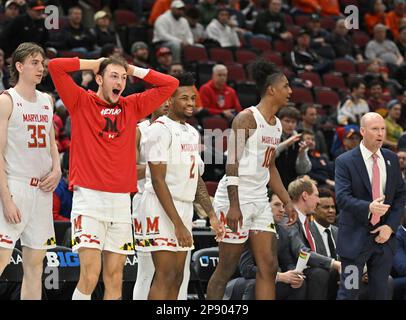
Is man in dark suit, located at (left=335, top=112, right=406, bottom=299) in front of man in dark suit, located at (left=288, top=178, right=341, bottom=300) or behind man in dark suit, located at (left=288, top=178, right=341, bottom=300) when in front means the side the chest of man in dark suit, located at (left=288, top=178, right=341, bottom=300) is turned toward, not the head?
in front

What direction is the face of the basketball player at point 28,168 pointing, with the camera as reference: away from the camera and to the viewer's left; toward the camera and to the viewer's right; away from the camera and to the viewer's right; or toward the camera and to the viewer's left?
toward the camera and to the viewer's right

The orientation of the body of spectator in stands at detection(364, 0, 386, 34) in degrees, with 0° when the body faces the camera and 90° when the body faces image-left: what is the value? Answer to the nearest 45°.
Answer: approximately 315°

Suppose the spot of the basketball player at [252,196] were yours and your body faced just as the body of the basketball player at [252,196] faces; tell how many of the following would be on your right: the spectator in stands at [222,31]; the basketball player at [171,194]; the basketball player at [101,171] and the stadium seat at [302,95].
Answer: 2

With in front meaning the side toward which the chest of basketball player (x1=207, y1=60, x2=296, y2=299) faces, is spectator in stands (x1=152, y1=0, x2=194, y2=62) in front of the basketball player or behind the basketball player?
behind

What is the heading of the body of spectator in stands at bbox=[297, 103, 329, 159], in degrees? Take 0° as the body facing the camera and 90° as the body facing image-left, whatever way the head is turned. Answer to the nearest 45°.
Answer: approximately 315°

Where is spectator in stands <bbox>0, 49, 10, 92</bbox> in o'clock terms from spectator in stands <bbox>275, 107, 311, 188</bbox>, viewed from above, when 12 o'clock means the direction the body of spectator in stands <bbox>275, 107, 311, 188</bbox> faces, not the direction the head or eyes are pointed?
spectator in stands <bbox>0, 49, 10, 92</bbox> is roughly at 5 o'clock from spectator in stands <bbox>275, 107, 311, 188</bbox>.

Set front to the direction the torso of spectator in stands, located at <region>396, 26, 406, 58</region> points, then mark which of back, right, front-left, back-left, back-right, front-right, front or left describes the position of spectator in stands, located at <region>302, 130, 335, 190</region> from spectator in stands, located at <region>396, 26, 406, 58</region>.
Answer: front-right

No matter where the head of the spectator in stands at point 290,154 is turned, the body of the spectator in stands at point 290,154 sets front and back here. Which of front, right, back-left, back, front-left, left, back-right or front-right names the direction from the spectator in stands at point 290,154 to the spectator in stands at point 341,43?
back-left

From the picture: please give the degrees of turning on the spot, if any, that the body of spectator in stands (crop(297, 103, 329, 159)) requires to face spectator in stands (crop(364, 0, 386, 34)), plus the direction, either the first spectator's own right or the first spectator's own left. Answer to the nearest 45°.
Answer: approximately 135° to the first spectator's own left

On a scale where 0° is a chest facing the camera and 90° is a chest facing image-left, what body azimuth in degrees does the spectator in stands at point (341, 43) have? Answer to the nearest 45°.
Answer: approximately 315°
